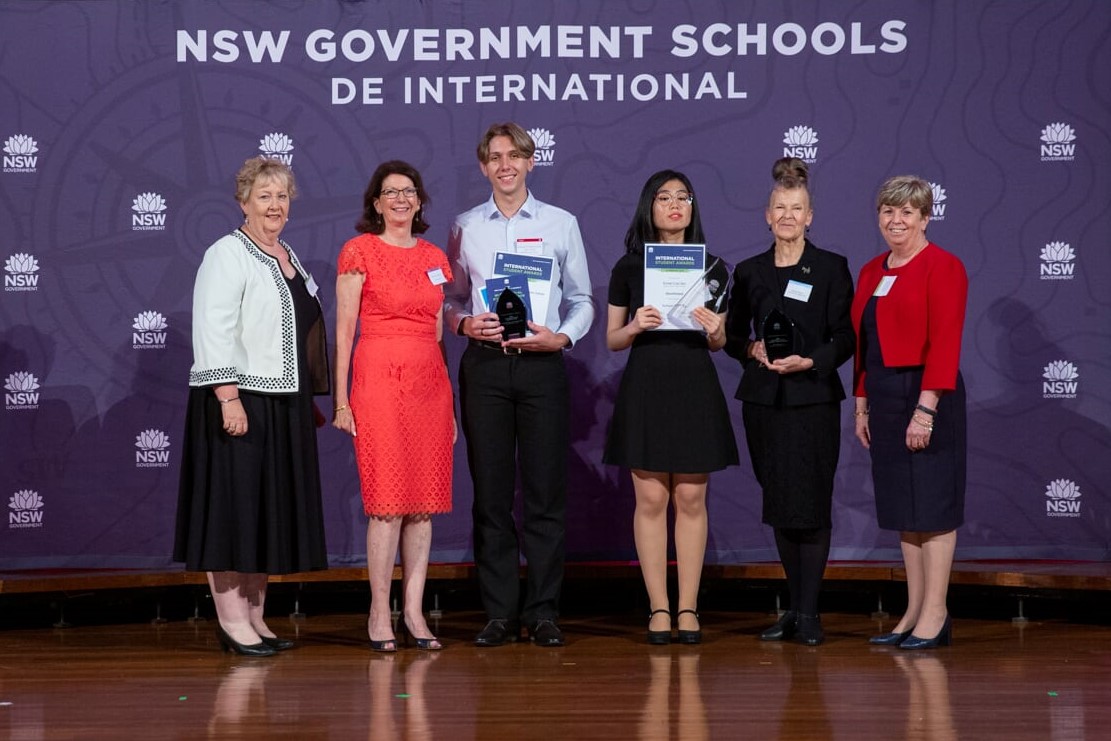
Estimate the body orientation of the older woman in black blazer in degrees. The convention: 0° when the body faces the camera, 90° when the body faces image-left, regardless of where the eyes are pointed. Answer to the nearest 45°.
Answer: approximately 0°

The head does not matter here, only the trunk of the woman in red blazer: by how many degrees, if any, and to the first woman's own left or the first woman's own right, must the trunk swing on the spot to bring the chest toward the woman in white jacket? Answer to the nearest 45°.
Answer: approximately 45° to the first woman's own right

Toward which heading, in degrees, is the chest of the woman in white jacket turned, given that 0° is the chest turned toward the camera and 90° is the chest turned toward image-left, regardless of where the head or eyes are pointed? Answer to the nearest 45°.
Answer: approximately 315°
